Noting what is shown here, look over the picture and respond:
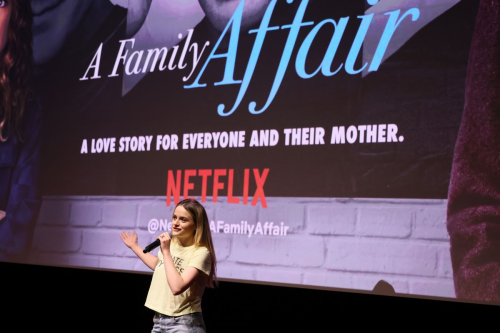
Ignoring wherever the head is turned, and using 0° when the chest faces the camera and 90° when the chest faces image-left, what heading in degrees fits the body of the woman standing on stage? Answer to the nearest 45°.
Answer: approximately 45°
